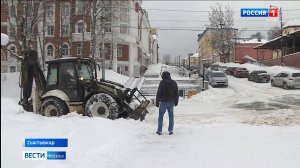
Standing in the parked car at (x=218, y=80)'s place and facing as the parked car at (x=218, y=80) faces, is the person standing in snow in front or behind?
in front

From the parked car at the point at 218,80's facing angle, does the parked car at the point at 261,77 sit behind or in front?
behind

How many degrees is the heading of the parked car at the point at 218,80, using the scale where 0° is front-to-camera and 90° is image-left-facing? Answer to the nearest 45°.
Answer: approximately 0°

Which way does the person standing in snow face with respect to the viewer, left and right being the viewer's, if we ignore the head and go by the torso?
facing away from the viewer

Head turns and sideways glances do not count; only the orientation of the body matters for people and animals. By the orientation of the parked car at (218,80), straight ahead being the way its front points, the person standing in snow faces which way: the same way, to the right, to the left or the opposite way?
the opposite way

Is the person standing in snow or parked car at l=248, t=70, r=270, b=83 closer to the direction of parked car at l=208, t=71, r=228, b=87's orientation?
the person standing in snow

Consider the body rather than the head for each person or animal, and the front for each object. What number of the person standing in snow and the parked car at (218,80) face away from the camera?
1

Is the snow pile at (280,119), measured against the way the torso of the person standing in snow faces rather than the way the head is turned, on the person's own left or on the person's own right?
on the person's own right
